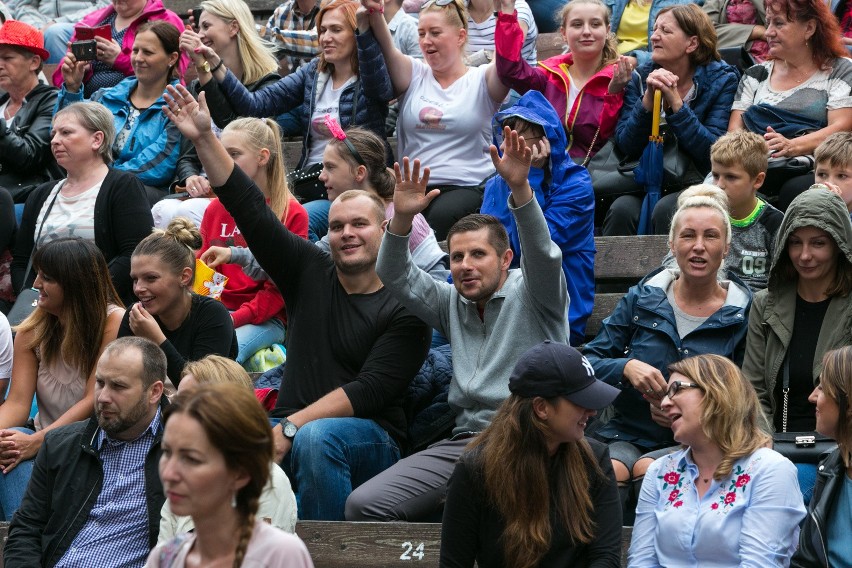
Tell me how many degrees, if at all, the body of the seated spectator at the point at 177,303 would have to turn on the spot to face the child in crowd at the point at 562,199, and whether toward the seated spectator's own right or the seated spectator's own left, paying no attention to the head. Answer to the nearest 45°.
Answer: approximately 135° to the seated spectator's own left

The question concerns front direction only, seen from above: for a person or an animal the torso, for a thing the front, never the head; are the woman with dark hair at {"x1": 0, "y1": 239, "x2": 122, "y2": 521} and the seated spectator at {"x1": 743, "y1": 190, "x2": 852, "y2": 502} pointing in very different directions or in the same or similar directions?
same or similar directions

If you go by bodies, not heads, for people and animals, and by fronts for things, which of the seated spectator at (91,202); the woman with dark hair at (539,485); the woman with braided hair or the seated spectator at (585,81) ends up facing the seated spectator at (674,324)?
the seated spectator at (585,81)

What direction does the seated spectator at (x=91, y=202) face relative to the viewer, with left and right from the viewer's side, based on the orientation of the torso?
facing the viewer and to the left of the viewer

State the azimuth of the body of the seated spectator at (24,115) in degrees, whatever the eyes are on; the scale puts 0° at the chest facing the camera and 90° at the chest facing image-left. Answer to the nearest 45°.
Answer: approximately 45°

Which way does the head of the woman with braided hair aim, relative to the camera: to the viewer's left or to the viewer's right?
to the viewer's left

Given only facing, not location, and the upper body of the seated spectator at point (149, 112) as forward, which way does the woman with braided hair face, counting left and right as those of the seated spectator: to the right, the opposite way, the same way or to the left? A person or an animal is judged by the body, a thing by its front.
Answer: the same way

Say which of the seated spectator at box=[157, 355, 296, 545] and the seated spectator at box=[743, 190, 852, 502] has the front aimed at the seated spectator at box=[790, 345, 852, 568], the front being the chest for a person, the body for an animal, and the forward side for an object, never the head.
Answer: the seated spectator at box=[743, 190, 852, 502]

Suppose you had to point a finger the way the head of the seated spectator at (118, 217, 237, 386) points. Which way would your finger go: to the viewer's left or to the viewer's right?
to the viewer's left

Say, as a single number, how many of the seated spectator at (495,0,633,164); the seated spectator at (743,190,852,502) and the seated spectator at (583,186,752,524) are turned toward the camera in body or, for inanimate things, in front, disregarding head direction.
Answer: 3

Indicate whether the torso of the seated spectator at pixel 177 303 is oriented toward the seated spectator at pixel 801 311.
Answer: no

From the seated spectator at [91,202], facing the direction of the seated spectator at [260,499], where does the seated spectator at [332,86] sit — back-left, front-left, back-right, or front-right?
back-left

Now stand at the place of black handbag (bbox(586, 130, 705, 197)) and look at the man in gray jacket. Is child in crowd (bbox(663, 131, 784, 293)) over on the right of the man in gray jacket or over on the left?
left

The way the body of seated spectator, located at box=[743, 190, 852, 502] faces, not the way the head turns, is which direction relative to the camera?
toward the camera

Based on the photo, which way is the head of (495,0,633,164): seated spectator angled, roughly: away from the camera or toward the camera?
toward the camera

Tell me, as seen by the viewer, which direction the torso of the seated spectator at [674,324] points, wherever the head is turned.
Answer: toward the camera

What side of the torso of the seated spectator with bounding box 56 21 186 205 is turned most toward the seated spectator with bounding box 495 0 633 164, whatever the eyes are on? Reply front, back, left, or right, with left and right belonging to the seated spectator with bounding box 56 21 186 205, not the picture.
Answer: left

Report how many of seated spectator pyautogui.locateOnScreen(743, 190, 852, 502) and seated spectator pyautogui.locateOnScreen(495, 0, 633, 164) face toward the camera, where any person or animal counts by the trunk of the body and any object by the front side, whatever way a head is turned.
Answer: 2

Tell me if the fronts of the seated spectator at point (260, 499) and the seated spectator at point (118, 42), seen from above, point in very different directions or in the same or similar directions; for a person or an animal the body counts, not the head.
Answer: same or similar directions
